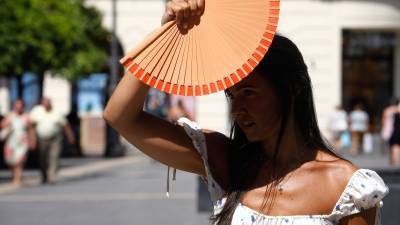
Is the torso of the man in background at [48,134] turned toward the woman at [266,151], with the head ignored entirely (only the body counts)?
yes

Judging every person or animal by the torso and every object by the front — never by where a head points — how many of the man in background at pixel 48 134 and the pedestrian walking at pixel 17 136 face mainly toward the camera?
2

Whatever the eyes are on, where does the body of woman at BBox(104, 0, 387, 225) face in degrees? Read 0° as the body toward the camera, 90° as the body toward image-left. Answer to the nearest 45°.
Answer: approximately 45°

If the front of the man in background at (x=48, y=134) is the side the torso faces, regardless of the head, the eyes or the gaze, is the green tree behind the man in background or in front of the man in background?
behind

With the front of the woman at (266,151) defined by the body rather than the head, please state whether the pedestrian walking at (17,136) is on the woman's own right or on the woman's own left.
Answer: on the woman's own right

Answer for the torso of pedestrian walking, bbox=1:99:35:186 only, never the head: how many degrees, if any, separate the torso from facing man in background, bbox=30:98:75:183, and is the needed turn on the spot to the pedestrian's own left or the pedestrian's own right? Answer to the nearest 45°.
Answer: approximately 90° to the pedestrian's own left

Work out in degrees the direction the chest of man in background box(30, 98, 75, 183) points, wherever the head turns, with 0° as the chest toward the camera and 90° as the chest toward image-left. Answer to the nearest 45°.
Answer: approximately 0°
